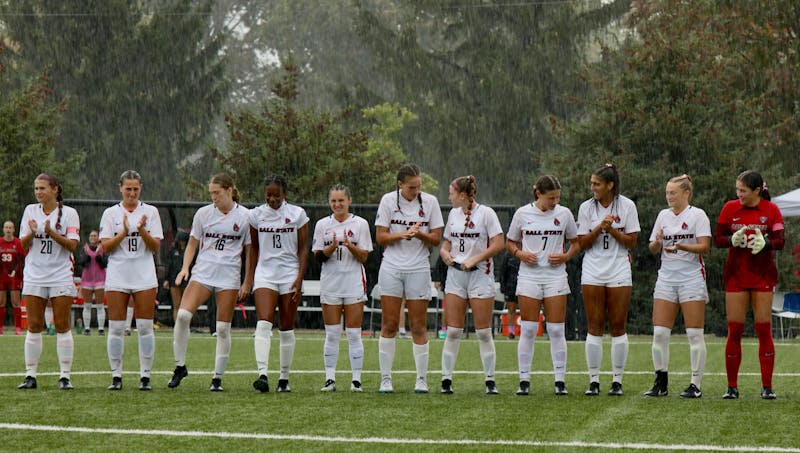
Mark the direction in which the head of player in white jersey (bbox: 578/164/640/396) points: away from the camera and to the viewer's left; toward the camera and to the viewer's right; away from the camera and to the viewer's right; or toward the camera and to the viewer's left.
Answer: toward the camera and to the viewer's left

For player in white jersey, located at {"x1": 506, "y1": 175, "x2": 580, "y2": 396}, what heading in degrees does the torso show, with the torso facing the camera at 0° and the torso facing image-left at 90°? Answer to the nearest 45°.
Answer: approximately 0°

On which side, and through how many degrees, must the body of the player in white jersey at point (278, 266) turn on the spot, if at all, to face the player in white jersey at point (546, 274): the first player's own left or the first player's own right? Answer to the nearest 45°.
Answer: approximately 90° to the first player's own left

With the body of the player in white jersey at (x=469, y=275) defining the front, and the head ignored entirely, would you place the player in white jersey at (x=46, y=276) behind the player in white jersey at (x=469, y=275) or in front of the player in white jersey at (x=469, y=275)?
in front

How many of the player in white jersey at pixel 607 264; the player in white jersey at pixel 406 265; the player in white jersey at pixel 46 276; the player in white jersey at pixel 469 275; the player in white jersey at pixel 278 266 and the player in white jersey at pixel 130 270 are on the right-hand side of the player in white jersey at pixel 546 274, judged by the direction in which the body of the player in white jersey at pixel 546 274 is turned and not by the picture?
5

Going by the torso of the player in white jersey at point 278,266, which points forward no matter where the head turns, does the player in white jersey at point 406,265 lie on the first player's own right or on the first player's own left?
on the first player's own left
